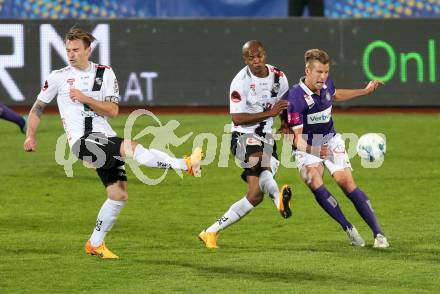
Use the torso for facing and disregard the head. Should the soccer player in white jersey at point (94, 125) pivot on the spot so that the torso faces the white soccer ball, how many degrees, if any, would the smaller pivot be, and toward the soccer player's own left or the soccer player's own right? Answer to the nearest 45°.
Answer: approximately 135° to the soccer player's own left

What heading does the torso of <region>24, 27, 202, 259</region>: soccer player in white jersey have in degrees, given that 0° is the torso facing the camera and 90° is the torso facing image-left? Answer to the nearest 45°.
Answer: approximately 0°

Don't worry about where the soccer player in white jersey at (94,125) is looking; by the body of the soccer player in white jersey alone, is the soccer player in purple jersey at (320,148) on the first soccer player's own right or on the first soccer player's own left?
on the first soccer player's own left
